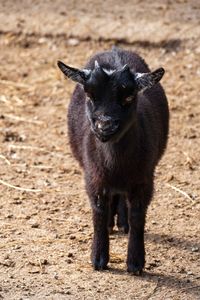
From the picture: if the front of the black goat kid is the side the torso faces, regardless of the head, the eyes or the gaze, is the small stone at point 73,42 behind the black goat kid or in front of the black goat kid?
behind

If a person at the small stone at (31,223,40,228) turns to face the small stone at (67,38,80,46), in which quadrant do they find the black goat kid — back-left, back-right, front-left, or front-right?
back-right

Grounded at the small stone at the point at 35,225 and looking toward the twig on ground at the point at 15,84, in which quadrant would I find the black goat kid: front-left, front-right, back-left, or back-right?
back-right

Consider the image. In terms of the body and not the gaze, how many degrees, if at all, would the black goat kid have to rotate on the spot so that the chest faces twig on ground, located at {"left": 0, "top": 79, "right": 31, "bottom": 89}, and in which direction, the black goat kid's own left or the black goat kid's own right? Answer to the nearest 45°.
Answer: approximately 180°

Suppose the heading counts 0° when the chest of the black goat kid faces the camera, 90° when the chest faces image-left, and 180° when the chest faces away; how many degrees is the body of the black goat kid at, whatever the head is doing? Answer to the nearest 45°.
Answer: approximately 0°
